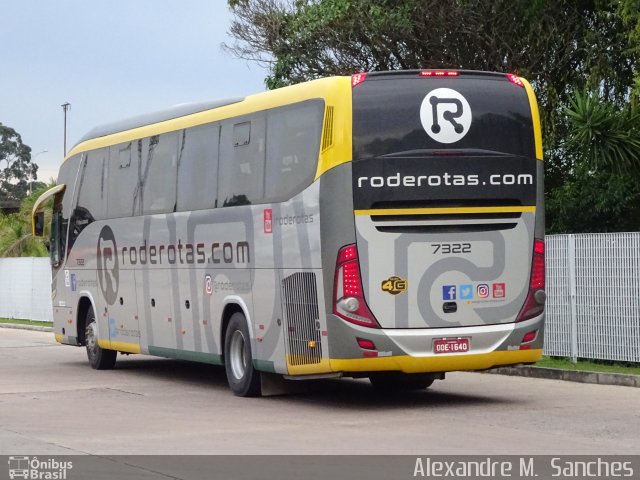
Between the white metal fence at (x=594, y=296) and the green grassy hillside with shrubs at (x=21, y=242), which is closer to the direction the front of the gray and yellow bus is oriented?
the green grassy hillside with shrubs

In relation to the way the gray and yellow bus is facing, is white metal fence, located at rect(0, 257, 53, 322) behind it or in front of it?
in front

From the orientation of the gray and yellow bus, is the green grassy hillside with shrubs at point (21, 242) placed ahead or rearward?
ahead

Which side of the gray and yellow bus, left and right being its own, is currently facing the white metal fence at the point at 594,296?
right

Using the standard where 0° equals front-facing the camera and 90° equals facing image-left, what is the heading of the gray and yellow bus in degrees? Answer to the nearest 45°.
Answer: approximately 135°
